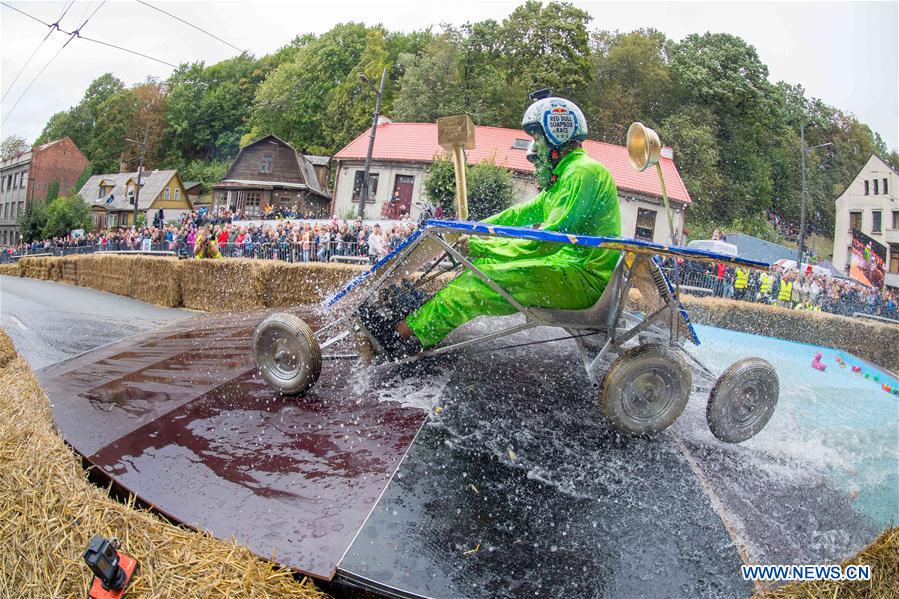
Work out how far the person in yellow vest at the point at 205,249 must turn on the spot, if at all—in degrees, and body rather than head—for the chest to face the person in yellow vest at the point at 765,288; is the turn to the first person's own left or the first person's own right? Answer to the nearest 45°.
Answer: approximately 90° to the first person's own left

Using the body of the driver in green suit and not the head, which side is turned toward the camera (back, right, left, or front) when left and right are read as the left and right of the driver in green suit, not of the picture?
left

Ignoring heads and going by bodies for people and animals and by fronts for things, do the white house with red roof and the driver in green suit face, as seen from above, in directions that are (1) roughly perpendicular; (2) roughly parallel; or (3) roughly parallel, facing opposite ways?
roughly perpendicular

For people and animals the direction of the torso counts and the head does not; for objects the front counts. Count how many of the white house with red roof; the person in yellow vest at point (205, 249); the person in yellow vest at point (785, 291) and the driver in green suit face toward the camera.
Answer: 3

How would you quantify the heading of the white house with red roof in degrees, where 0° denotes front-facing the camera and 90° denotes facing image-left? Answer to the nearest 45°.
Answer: approximately 0°

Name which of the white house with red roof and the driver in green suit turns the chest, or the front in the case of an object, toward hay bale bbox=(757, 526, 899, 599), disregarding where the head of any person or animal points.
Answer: the white house with red roof

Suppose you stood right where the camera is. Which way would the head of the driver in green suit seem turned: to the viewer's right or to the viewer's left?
to the viewer's left

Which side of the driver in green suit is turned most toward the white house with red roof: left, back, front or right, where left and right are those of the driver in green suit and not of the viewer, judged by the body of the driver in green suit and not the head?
right

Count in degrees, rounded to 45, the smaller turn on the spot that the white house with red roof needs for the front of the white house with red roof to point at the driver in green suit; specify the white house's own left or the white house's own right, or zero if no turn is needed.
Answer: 0° — it already faces them

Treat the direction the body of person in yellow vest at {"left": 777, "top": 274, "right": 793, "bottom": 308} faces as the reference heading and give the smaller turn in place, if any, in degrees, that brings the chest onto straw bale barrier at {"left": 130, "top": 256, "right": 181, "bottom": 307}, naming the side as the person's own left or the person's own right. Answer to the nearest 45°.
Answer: approximately 45° to the person's own right

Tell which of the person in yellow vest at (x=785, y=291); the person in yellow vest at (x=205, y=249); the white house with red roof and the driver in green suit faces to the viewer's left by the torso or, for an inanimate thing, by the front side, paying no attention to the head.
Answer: the driver in green suit

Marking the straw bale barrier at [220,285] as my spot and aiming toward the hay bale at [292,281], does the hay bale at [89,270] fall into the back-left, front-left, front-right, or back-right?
back-left
